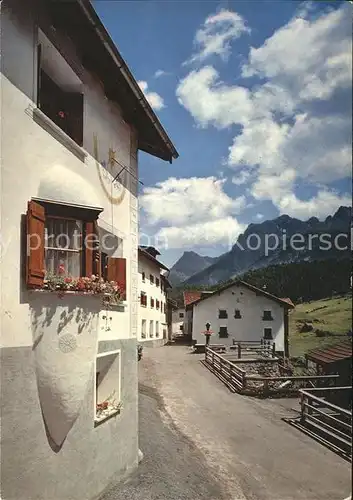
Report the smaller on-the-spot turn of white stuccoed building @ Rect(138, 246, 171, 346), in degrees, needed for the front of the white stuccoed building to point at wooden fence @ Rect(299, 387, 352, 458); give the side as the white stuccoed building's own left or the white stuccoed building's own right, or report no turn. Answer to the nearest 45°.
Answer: approximately 45° to the white stuccoed building's own right

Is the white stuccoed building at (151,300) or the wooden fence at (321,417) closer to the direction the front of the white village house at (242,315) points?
the wooden fence

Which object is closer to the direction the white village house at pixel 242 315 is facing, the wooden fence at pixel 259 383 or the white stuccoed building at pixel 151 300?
the wooden fence

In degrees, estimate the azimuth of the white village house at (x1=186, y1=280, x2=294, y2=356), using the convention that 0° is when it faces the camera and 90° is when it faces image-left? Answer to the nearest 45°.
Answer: approximately 0°

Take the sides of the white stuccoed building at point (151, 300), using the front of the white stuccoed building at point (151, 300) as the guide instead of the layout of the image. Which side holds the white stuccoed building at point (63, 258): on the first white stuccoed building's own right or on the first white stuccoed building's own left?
on the first white stuccoed building's own right

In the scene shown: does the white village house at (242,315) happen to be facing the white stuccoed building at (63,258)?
yes

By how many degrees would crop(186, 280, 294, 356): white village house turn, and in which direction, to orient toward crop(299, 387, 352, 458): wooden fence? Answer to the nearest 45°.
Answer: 0° — it already faces it
